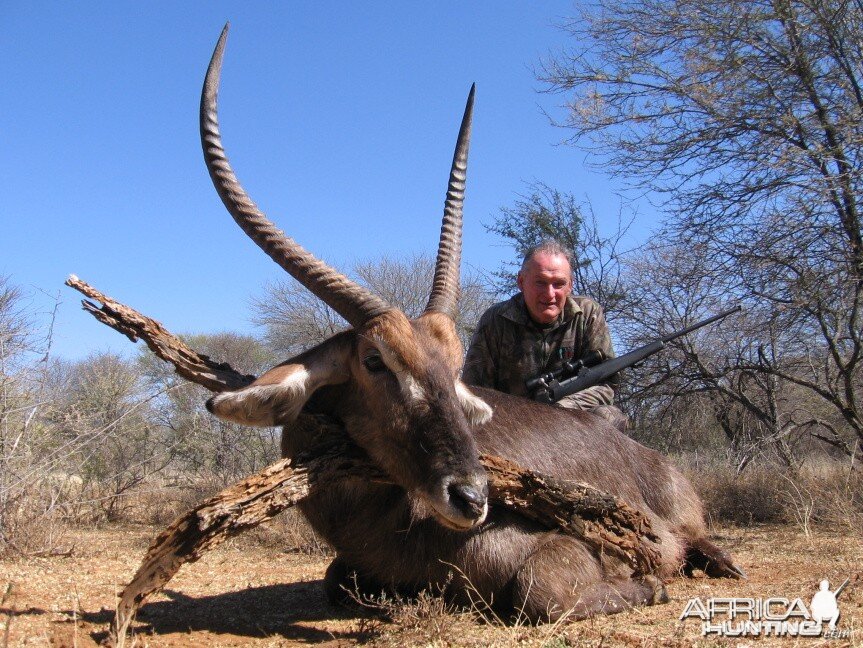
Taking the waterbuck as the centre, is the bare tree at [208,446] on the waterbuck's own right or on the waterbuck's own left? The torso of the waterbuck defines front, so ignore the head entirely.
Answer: on the waterbuck's own right

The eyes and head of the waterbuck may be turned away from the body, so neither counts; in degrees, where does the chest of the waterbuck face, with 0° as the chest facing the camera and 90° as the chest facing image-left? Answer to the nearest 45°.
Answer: approximately 45°
